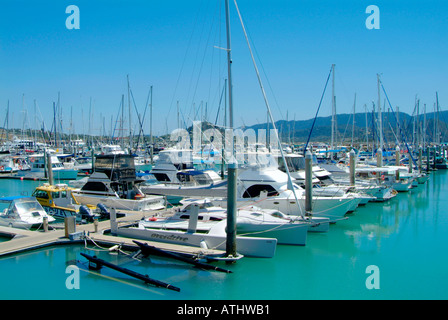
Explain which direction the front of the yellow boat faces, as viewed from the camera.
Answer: facing away from the viewer and to the left of the viewer

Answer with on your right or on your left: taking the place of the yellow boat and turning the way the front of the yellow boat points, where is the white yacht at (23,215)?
on your left

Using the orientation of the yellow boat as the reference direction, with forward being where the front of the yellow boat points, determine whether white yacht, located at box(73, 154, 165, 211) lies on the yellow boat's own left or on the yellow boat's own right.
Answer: on the yellow boat's own right

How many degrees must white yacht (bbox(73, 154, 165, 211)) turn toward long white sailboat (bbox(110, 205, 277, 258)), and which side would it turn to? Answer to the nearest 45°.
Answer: approximately 135° to its left

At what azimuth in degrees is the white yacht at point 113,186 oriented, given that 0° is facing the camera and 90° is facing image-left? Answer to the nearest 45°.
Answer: approximately 135°
